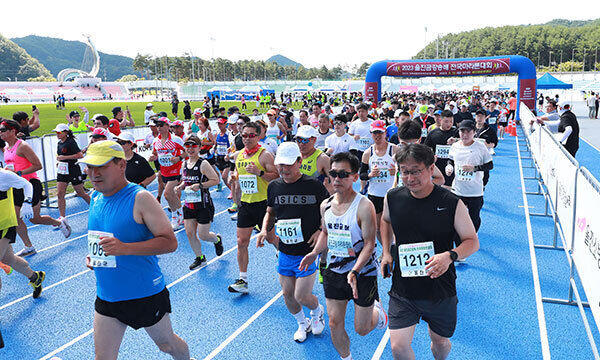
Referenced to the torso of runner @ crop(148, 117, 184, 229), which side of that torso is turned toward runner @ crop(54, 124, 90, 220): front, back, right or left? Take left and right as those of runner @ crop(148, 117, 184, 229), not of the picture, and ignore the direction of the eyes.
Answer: right

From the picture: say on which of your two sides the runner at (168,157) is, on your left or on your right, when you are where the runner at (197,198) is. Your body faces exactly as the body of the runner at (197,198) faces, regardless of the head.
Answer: on your right

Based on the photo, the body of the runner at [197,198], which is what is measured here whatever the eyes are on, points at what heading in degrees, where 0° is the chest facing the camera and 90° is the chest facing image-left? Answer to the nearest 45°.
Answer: approximately 45°

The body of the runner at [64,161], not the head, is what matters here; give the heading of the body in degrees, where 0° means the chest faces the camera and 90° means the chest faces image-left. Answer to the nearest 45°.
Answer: approximately 45°

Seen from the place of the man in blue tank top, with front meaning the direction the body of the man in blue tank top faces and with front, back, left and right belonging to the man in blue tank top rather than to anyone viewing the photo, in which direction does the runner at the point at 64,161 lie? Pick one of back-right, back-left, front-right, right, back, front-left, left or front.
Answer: back-right

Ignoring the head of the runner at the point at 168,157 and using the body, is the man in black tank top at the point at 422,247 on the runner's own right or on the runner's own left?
on the runner's own left

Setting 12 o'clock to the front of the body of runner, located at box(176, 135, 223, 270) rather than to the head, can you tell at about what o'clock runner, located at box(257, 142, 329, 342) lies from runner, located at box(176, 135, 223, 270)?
runner, located at box(257, 142, 329, 342) is roughly at 10 o'clock from runner, located at box(176, 135, 223, 270).

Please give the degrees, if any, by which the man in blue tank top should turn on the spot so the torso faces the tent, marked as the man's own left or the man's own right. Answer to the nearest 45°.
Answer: approximately 180°
